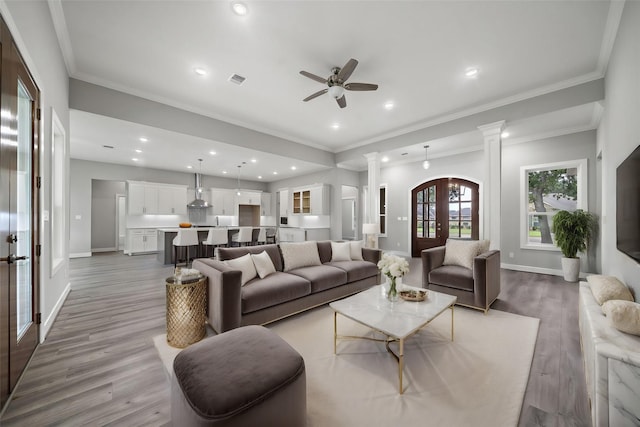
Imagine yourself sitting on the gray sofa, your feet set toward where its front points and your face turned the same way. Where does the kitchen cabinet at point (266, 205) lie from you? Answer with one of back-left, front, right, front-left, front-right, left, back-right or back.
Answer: back-left

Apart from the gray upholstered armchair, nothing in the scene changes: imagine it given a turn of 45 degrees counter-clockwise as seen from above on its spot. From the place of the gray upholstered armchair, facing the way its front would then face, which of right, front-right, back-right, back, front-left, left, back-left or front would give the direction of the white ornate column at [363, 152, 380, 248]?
back-right

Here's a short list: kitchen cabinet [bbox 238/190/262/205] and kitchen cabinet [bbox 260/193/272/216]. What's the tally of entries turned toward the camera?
2

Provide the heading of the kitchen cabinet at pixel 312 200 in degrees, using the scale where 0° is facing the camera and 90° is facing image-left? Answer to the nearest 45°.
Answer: approximately 45°

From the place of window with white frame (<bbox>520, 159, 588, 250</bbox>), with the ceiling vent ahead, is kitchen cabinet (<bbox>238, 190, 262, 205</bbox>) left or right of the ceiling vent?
right

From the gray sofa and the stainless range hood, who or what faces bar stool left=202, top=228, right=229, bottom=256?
the stainless range hood

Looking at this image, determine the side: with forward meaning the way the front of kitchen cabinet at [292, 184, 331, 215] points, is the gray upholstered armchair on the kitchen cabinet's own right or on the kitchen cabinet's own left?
on the kitchen cabinet's own left

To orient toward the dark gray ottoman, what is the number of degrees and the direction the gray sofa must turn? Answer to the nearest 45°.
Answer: approximately 45° to its right

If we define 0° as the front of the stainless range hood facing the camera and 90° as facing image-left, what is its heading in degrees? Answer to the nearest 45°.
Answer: approximately 0°

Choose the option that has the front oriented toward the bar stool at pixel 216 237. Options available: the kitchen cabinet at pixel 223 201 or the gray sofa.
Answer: the kitchen cabinet
